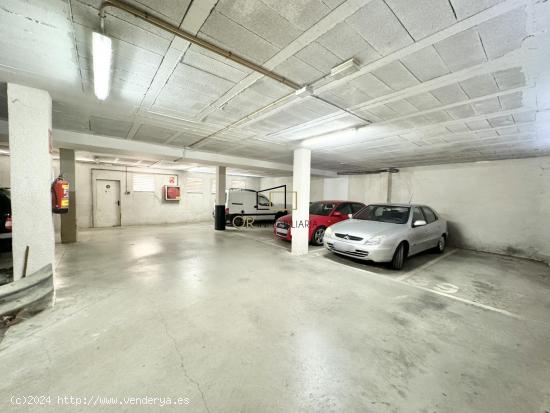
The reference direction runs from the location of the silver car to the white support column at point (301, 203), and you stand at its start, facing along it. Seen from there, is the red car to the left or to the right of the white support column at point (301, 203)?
right

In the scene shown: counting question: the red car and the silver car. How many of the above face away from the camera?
0

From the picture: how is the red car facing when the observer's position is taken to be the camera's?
facing the viewer and to the left of the viewer

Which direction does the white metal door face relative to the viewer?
toward the camera

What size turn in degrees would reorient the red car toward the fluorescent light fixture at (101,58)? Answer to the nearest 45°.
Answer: approximately 45° to its left

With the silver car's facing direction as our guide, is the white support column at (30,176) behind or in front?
in front

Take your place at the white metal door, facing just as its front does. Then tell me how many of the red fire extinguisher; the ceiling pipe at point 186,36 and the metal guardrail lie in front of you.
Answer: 3

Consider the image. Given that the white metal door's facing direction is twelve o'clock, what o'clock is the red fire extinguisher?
The red fire extinguisher is roughly at 12 o'clock from the white metal door.

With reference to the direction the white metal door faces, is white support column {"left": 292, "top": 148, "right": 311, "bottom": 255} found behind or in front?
in front

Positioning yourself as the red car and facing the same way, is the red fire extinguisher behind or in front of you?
in front

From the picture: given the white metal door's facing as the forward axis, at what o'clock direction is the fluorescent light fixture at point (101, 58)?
The fluorescent light fixture is roughly at 12 o'clock from the white metal door.

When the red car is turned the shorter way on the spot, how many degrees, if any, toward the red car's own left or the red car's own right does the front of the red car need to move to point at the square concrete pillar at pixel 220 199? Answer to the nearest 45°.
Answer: approximately 45° to the red car's own right

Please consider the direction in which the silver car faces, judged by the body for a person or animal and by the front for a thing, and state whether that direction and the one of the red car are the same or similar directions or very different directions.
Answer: same or similar directions

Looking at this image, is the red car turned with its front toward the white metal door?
no

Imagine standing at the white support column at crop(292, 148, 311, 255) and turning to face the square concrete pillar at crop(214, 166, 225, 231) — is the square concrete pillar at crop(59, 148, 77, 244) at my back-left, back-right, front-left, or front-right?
front-left

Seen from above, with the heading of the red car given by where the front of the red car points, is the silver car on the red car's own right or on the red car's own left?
on the red car's own left
